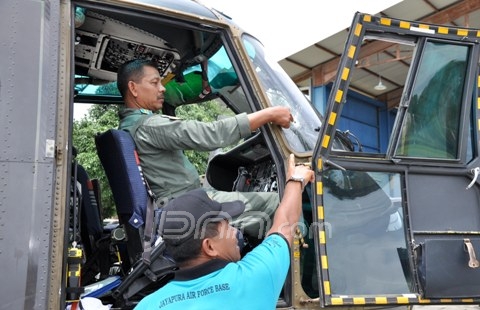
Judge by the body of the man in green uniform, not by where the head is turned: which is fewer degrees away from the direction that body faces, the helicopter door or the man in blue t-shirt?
the helicopter door

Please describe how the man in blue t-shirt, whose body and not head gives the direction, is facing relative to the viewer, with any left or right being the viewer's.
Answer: facing away from the viewer and to the right of the viewer

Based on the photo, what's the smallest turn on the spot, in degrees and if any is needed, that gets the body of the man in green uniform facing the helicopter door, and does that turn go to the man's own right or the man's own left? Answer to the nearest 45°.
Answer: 0° — they already face it

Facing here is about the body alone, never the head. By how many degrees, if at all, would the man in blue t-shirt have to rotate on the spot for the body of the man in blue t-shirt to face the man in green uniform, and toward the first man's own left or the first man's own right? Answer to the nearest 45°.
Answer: approximately 45° to the first man's own left

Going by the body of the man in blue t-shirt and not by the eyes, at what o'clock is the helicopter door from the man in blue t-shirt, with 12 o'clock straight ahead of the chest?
The helicopter door is roughly at 2 o'clock from the man in blue t-shirt.

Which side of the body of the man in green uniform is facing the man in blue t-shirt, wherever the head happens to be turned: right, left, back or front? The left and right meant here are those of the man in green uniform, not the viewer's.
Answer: right

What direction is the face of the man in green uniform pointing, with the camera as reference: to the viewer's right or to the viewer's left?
to the viewer's right

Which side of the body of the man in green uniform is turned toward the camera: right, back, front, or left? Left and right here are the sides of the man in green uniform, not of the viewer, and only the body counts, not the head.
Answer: right
